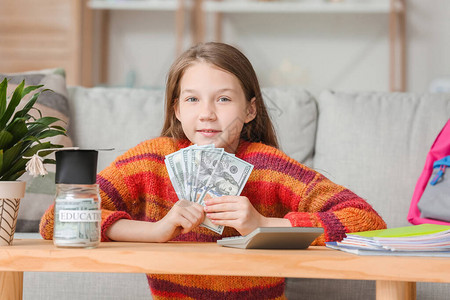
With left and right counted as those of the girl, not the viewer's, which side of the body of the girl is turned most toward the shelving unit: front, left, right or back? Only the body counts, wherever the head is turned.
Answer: back

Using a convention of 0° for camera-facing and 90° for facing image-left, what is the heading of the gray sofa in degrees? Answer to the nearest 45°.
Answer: approximately 0°

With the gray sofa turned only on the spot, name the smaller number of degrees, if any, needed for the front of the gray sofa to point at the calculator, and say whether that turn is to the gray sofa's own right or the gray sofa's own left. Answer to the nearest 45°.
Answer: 0° — it already faces it

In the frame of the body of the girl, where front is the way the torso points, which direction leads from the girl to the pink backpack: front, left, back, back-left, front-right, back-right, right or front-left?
back-left

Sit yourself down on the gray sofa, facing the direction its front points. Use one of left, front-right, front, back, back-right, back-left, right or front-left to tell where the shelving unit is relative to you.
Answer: back

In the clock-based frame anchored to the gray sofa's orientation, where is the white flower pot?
The white flower pot is roughly at 1 o'clock from the gray sofa.
